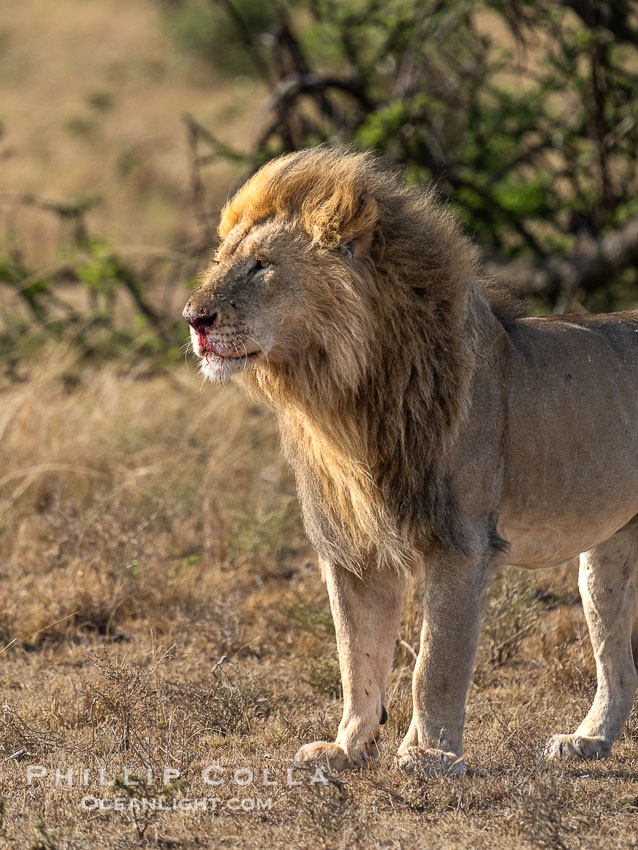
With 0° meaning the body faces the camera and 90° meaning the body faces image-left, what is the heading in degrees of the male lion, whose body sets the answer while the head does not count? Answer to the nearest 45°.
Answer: approximately 45°

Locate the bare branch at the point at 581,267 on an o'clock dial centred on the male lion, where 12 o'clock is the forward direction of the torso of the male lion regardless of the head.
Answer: The bare branch is roughly at 5 o'clock from the male lion.
